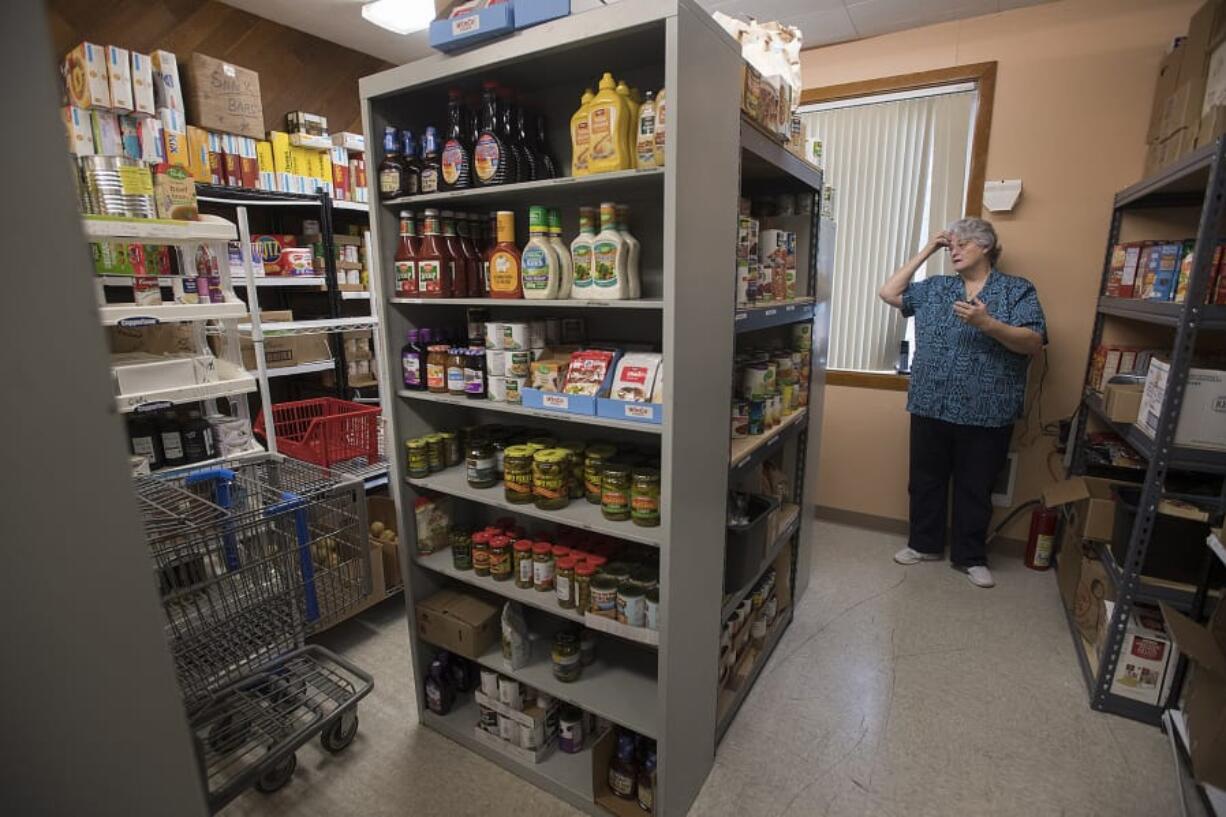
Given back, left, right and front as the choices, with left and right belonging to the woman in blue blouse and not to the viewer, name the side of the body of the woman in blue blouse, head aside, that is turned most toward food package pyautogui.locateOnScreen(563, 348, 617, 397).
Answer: front

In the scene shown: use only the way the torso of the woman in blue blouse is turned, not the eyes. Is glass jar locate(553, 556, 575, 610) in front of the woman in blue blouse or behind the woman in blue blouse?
in front

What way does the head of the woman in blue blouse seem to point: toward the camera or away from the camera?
toward the camera

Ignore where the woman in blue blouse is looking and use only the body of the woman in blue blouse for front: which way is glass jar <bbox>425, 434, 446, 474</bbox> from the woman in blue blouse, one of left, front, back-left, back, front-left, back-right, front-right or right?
front

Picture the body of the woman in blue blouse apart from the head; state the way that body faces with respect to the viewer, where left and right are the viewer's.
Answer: facing the viewer and to the left of the viewer

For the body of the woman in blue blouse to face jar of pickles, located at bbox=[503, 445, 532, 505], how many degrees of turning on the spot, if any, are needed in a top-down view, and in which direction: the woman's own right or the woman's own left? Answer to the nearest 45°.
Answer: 0° — they already face it

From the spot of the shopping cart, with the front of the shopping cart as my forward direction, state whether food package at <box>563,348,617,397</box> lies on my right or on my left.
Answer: on my right

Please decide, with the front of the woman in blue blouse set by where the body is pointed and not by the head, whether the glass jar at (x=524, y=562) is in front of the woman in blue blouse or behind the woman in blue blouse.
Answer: in front

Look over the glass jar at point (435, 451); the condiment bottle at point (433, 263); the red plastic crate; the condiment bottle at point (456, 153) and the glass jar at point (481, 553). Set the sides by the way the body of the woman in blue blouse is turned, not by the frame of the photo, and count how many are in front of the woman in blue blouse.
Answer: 5

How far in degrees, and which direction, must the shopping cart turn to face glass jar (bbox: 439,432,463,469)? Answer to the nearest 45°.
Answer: approximately 45° to its right
